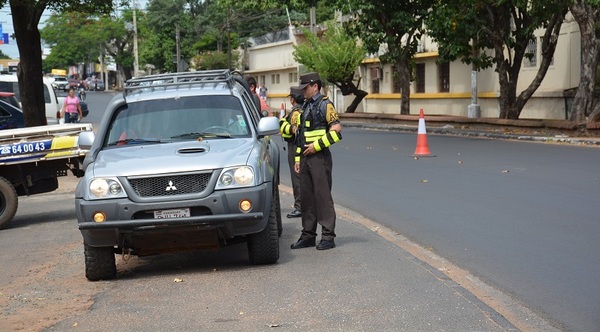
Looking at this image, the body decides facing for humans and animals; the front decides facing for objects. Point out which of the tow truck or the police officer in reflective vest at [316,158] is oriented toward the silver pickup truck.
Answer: the police officer in reflective vest

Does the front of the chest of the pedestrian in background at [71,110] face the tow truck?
yes

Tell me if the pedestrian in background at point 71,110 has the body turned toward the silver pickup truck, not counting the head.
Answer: yes

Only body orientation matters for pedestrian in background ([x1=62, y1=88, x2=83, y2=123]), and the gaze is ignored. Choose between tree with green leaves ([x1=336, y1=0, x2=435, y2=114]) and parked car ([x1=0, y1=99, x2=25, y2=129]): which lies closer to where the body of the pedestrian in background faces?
the parked car

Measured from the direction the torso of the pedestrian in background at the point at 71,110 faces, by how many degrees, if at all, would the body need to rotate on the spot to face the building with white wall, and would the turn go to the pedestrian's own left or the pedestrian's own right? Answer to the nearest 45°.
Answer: approximately 90° to the pedestrian's own left

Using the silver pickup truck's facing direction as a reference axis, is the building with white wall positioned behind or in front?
behind

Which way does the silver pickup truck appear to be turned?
toward the camera

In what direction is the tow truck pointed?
to the viewer's left

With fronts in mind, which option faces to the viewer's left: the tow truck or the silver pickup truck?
the tow truck

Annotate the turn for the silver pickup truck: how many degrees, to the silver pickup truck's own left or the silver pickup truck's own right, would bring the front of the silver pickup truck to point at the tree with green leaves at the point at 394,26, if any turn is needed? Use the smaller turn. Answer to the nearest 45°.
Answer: approximately 180°

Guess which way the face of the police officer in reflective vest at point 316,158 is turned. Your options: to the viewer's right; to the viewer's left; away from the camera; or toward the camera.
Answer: to the viewer's left

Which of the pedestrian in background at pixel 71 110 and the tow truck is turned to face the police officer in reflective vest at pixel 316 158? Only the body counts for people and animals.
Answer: the pedestrian in background

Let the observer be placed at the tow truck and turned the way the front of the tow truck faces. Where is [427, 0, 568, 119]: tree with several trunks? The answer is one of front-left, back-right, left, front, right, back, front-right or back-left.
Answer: back-right

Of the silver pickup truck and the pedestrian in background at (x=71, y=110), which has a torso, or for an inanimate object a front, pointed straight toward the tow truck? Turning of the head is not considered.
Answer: the pedestrian in background

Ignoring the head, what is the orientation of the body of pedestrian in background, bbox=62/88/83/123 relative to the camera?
toward the camera

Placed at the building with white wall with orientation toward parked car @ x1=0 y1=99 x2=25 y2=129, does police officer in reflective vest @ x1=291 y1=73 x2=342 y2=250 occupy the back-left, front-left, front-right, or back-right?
front-left

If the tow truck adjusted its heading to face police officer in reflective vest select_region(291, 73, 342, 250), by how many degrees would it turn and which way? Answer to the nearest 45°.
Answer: approximately 135° to its left

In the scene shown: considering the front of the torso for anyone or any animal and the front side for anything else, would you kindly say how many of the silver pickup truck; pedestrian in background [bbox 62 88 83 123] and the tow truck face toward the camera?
2

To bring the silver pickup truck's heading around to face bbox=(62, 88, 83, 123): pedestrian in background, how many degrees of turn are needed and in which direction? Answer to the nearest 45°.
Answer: approximately 180°

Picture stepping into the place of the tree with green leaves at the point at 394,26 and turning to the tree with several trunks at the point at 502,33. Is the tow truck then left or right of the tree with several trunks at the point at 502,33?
right
